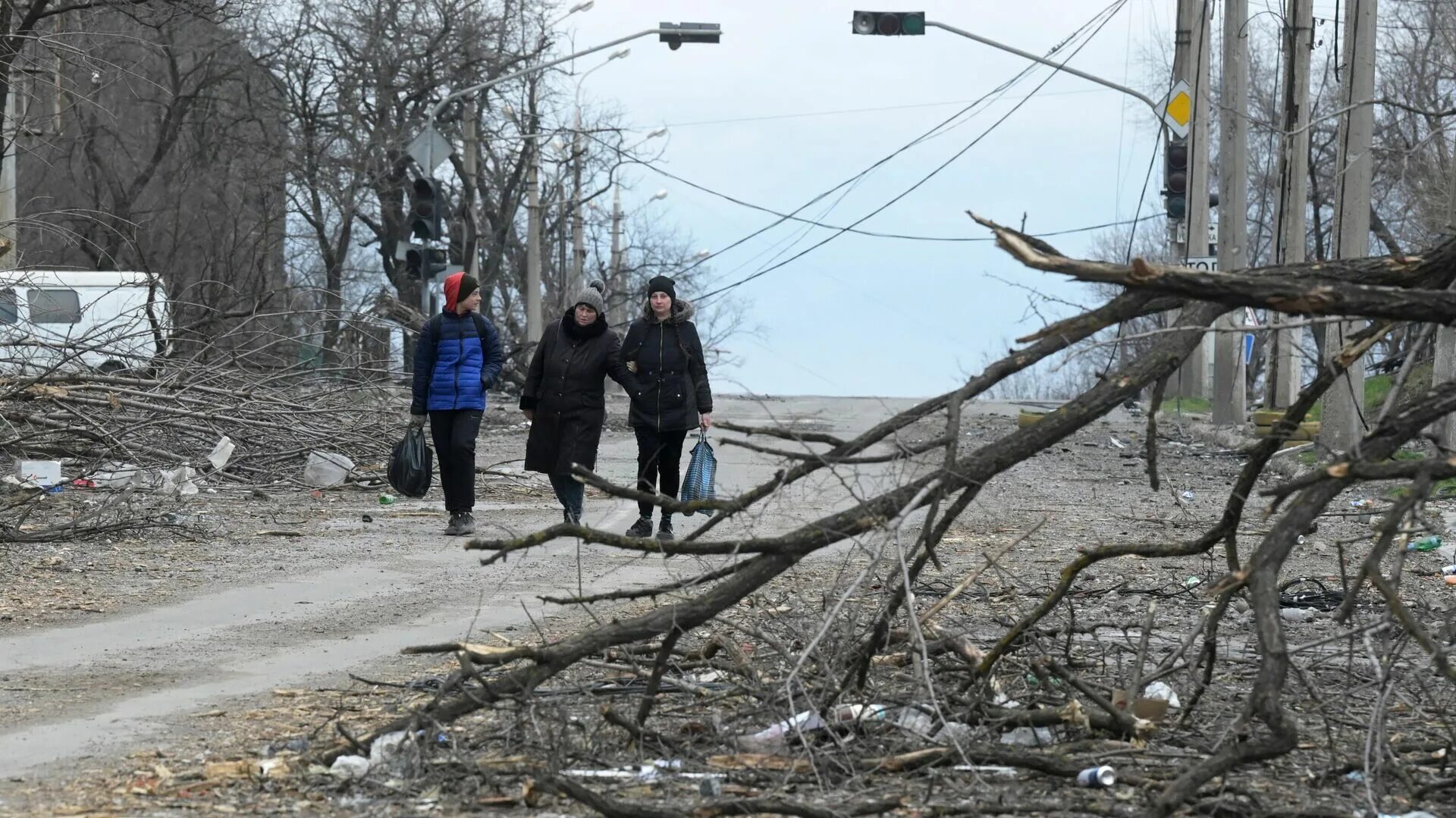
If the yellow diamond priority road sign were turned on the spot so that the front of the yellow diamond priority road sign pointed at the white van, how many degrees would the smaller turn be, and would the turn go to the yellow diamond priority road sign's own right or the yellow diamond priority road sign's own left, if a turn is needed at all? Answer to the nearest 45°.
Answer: approximately 45° to the yellow diamond priority road sign's own right

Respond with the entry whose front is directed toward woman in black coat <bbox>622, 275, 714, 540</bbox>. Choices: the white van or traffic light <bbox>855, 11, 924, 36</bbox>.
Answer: the traffic light

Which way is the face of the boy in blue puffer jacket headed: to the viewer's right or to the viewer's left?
to the viewer's right

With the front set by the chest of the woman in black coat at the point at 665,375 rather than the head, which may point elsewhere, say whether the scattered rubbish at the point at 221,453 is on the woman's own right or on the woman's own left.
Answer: on the woman's own right

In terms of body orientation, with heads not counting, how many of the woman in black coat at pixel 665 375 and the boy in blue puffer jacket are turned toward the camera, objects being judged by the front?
2

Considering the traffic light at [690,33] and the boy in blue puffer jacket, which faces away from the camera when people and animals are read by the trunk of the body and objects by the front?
the traffic light

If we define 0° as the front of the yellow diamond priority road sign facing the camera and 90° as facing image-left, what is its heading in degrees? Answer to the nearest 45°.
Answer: approximately 0°

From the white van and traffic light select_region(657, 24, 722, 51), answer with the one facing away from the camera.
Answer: the traffic light

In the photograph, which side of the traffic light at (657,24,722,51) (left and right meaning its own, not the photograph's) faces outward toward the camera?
back

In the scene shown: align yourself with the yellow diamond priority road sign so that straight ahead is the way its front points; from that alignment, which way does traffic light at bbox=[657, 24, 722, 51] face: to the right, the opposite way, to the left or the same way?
the opposite way
